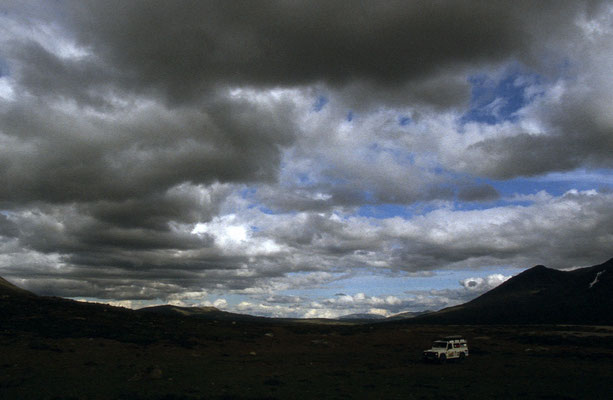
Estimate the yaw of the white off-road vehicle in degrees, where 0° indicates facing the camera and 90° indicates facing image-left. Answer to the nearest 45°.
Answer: approximately 45°
